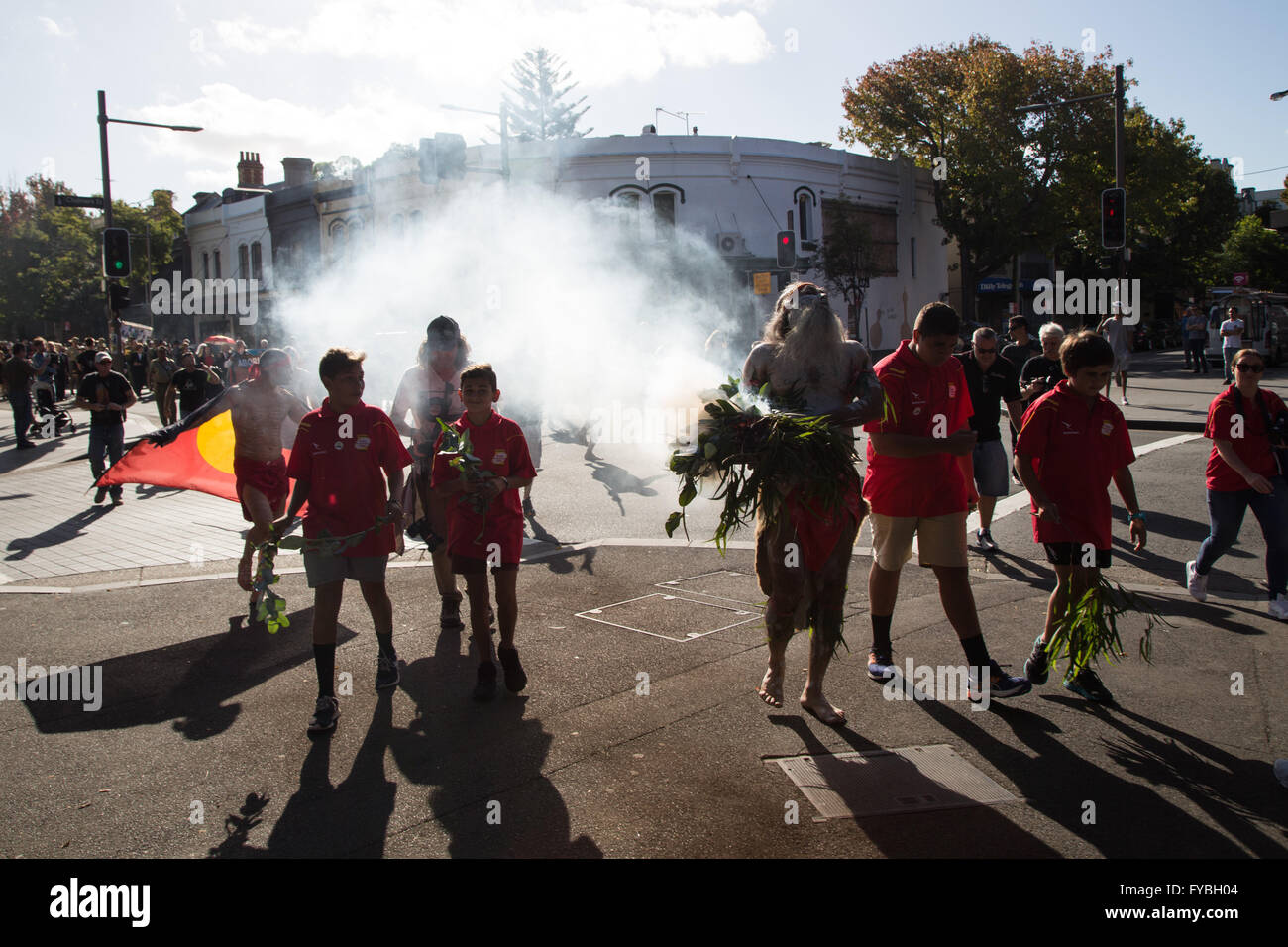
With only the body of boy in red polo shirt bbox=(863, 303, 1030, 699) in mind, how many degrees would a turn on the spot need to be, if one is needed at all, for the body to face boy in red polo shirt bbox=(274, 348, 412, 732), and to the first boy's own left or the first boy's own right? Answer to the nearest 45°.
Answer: approximately 135° to the first boy's own right

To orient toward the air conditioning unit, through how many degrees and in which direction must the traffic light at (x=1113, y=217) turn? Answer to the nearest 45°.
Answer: approximately 135° to its right

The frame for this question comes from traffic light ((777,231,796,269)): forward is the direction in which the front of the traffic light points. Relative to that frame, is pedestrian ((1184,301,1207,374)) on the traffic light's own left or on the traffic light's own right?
on the traffic light's own left

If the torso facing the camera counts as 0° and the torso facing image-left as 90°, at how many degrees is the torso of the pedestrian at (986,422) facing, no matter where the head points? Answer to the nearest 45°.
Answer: approximately 0°
